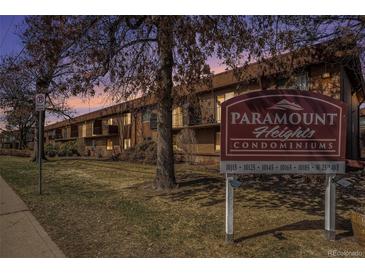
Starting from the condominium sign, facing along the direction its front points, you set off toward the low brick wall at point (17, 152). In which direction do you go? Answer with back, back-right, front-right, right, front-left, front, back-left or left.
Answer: back-right

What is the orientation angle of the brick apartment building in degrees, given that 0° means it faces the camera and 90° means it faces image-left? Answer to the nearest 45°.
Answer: approximately 45°

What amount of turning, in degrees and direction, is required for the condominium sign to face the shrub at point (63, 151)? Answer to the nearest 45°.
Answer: approximately 135° to its right

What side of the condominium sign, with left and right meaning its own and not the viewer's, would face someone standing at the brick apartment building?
back

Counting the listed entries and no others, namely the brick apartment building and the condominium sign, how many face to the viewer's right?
0

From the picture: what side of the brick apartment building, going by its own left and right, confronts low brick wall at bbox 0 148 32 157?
right

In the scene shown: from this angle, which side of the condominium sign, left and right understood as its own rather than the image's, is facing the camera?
front
